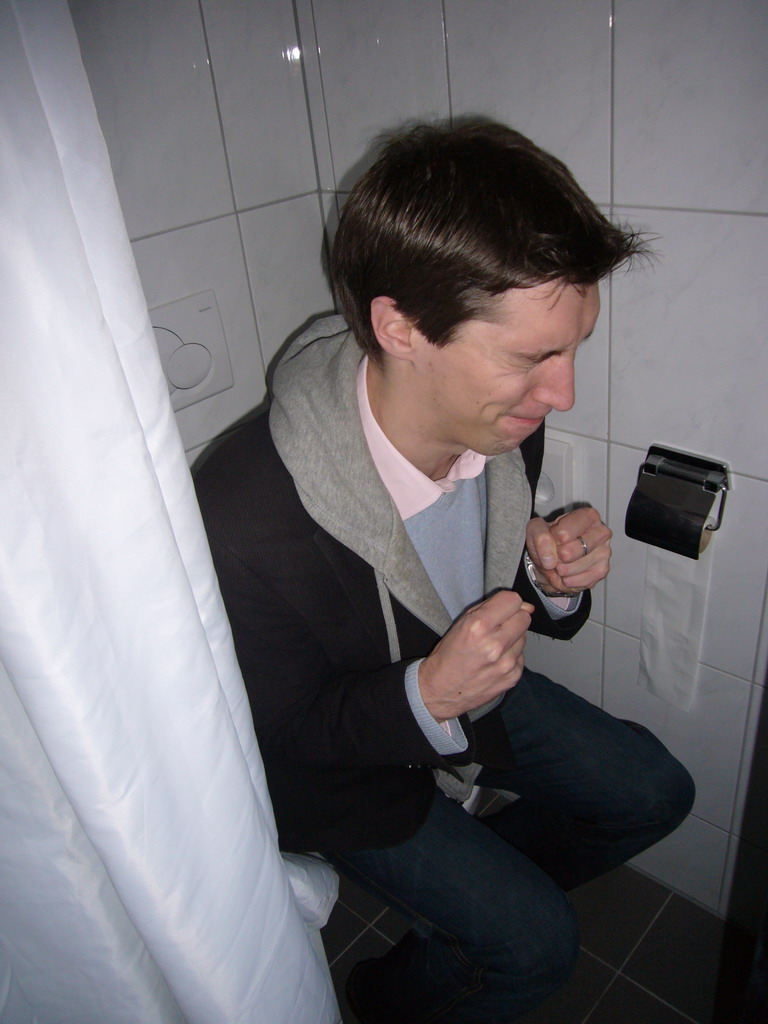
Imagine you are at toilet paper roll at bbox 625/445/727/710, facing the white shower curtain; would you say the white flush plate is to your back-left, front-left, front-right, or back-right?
front-right

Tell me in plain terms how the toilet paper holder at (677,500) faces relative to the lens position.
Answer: facing the viewer and to the left of the viewer

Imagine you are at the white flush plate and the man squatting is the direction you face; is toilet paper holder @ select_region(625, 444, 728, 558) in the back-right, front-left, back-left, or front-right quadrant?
front-left

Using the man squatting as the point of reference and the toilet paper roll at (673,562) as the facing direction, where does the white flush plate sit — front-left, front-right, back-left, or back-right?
back-left

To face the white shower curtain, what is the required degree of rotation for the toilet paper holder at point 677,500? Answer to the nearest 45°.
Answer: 0° — it already faces it

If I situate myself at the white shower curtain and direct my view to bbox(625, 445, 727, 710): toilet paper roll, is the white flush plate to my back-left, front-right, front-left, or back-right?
front-left

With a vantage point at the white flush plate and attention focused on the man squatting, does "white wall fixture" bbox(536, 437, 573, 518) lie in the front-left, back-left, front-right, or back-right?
front-left

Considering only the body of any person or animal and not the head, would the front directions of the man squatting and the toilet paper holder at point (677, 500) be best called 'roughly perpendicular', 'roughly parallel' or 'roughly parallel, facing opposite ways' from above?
roughly perpendicular

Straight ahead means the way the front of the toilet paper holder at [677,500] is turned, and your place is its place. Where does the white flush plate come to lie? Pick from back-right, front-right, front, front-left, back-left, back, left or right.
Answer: front-right

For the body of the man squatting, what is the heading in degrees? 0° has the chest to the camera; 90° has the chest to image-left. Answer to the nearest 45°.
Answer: approximately 315°

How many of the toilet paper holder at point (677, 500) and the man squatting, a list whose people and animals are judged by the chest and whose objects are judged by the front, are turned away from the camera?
0
